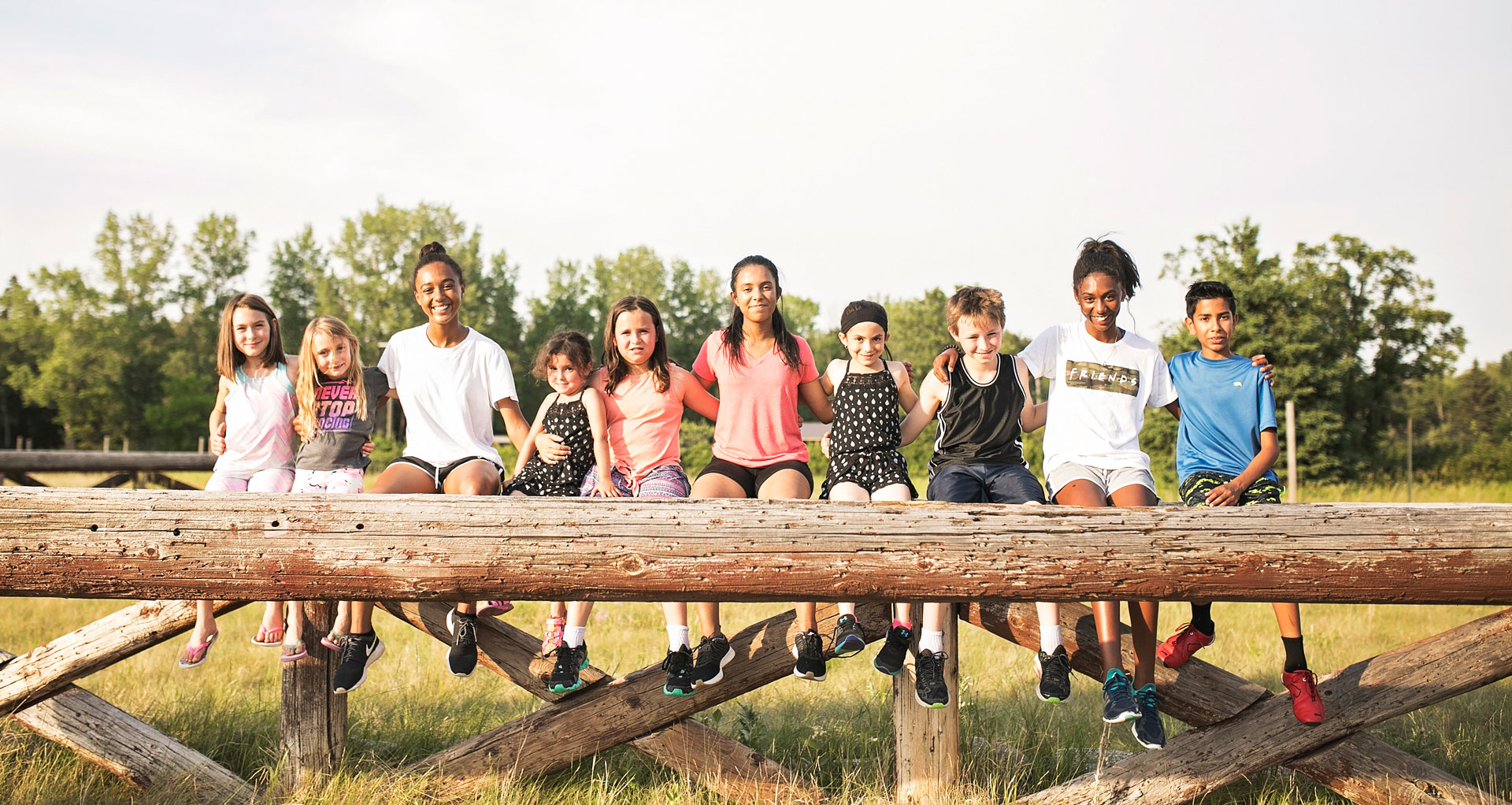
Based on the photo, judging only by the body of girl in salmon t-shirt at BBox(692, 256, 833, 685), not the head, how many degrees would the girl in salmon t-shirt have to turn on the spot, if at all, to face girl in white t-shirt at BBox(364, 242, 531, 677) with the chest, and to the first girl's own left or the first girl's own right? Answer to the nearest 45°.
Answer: approximately 90° to the first girl's own right

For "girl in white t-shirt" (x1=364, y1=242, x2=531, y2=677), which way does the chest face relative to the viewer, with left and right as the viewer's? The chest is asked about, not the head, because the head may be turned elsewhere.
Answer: facing the viewer

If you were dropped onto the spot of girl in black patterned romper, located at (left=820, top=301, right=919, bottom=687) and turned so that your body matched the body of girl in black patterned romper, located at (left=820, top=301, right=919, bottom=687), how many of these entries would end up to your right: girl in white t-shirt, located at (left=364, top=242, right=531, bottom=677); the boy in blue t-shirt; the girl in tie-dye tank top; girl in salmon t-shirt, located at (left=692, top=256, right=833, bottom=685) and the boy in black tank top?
3

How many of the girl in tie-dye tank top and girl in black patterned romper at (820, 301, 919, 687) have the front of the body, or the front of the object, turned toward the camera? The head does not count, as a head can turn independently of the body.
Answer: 2

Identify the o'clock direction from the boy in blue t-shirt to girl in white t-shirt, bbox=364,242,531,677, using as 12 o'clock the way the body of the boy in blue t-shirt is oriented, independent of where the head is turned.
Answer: The girl in white t-shirt is roughly at 2 o'clock from the boy in blue t-shirt.

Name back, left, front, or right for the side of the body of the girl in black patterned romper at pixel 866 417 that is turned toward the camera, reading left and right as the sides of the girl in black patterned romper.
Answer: front

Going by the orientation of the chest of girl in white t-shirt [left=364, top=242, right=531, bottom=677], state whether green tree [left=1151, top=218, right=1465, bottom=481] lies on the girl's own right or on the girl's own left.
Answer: on the girl's own left

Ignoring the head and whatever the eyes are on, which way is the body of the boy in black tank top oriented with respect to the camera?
toward the camera

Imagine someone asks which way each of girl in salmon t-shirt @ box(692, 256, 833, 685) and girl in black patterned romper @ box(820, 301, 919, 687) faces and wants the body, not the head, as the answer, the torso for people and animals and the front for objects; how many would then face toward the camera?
2

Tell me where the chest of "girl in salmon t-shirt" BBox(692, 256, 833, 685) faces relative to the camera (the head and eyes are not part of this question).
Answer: toward the camera

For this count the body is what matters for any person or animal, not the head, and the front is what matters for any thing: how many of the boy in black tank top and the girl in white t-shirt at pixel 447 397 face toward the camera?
2

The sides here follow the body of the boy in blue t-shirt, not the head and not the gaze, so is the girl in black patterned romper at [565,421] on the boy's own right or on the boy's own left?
on the boy's own right
